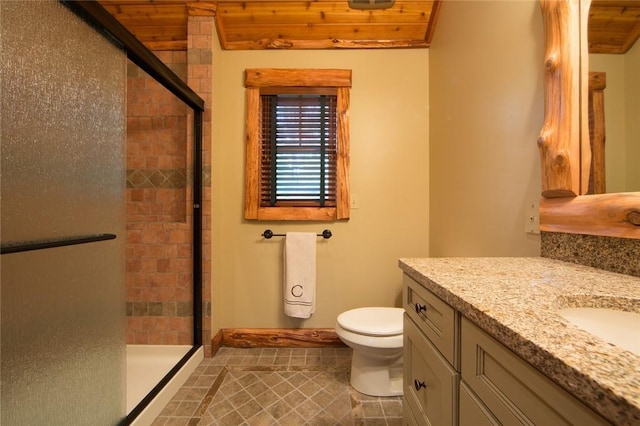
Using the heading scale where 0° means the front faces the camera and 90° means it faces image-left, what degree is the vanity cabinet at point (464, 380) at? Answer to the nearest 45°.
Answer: approximately 45°

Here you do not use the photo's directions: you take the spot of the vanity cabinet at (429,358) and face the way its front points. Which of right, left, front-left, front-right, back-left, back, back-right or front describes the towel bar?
front-right

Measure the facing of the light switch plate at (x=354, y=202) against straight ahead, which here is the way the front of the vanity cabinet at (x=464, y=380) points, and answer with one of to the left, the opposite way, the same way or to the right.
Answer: to the left

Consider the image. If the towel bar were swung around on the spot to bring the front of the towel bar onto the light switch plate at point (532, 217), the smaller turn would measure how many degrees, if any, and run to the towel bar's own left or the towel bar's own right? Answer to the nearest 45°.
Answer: approximately 45° to the towel bar's own left

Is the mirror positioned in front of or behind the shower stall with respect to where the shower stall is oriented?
in front

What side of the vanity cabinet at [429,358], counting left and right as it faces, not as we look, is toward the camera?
left
